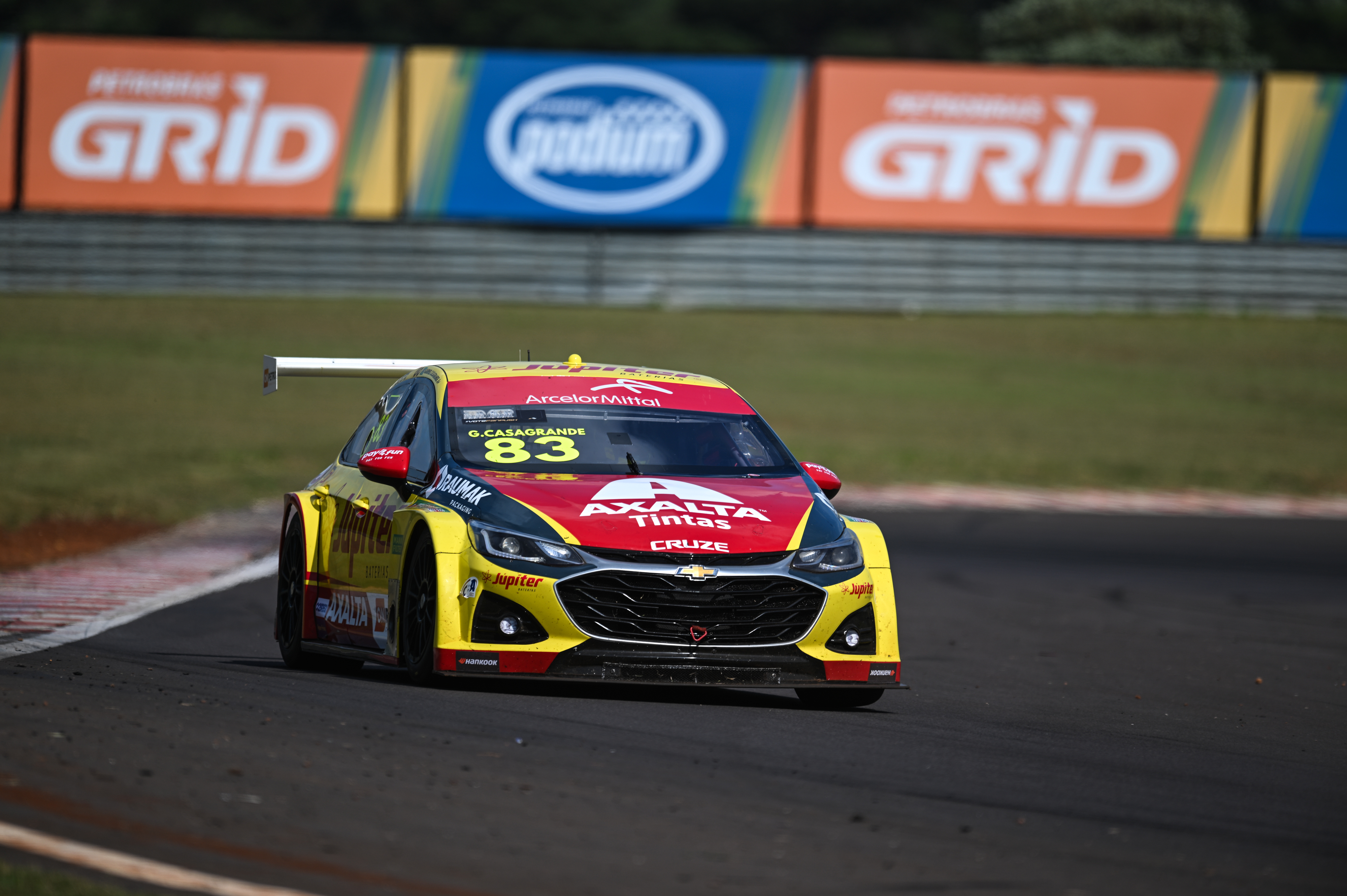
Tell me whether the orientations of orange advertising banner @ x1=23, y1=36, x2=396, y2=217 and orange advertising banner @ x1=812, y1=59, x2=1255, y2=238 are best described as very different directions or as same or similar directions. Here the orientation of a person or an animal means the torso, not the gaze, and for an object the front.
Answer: same or similar directions

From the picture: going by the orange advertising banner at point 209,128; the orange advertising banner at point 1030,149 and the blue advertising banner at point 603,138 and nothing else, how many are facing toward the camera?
3

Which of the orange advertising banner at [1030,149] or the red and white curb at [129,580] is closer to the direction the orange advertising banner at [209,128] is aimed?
the red and white curb

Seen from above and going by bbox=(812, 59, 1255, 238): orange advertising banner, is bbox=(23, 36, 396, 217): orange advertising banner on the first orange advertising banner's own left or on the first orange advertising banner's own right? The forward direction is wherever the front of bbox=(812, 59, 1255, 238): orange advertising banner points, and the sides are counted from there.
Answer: on the first orange advertising banner's own right

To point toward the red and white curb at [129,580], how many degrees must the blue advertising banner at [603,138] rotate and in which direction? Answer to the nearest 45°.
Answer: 0° — it already faces it

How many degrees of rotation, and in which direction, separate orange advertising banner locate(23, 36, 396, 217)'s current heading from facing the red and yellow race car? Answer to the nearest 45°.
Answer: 0° — it already faces it

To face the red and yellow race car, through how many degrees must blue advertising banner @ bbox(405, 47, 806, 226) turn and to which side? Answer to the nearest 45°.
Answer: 0° — it already faces it

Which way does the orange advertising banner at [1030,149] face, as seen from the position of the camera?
facing the viewer

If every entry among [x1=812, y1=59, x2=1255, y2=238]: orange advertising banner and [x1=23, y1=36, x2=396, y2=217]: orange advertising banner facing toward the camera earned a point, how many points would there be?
2

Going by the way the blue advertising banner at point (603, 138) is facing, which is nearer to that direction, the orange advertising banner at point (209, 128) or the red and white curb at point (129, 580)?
the red and white curb

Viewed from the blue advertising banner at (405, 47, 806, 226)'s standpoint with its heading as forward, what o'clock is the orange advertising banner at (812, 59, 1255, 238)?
The orange advertising banner is roughly at 9 o'clock from the blue advertising banner.
